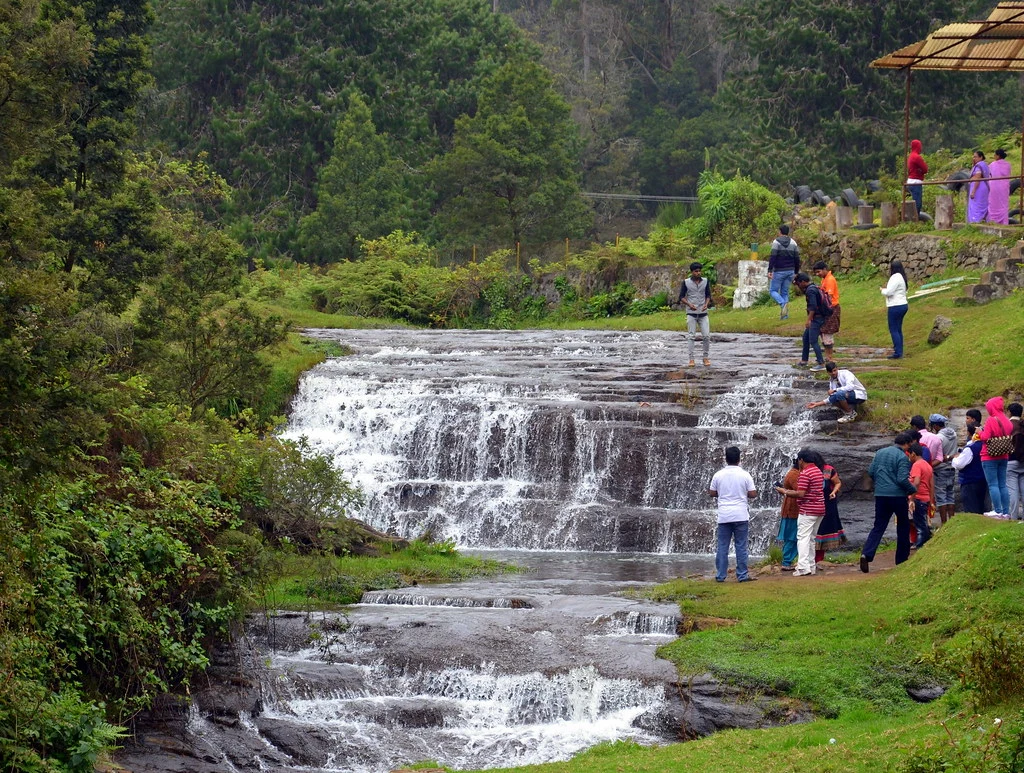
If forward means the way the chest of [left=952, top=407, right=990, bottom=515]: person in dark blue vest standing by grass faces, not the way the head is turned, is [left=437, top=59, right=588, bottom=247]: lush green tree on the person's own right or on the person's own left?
on the person's own right

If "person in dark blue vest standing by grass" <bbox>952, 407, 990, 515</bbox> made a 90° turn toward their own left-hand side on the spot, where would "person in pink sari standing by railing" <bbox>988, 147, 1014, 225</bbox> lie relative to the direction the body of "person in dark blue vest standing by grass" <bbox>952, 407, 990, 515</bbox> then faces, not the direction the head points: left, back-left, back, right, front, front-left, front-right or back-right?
back

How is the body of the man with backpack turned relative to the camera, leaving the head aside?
to the viewer's left

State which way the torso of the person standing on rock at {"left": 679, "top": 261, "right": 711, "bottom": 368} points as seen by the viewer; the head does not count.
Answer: toward the camera

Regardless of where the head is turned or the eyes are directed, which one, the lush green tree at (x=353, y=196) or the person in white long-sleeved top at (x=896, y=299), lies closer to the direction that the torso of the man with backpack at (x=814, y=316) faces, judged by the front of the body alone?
the lush green tree

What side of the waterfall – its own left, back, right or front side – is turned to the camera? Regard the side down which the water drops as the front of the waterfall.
front

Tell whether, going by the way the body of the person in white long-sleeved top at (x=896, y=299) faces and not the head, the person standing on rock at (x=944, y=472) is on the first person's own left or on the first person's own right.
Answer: on the first person's own left

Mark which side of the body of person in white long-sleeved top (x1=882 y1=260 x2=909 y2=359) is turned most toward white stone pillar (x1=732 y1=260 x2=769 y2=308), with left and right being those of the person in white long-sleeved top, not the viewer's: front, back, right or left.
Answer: right

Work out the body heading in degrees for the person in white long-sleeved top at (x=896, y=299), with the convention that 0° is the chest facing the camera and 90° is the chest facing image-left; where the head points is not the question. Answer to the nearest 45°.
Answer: approximately 90°

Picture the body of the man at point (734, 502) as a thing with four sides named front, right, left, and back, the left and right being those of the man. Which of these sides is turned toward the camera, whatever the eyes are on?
back

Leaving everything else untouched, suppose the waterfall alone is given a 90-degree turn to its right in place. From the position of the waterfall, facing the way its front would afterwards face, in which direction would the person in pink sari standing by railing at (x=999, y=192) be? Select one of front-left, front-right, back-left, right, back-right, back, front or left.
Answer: back-right

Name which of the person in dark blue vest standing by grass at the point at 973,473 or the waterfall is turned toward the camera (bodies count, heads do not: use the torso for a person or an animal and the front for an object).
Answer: the waterfall

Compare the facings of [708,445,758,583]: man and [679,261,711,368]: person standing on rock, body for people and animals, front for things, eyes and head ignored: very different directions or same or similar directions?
very different directions

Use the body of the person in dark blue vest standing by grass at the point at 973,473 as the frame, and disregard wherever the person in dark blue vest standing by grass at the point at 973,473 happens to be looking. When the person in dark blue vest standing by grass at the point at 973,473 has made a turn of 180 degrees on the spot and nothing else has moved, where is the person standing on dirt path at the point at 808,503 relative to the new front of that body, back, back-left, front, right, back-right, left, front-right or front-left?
back-right
